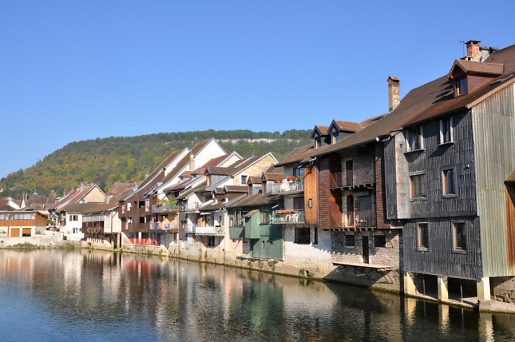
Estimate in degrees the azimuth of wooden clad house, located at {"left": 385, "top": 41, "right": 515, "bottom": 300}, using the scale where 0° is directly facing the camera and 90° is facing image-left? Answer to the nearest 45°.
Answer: approximately 45°
